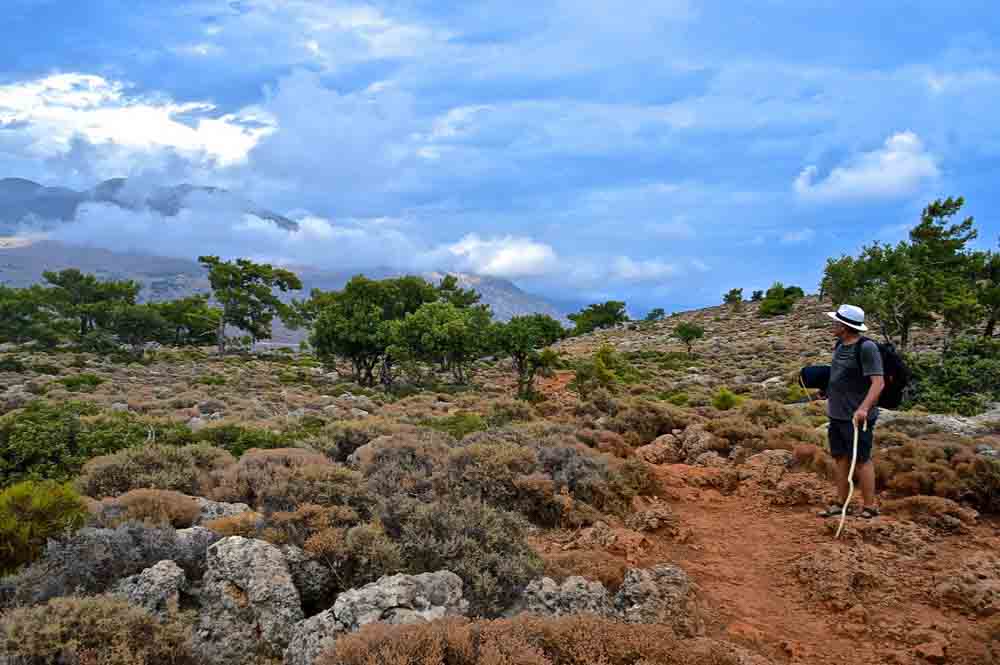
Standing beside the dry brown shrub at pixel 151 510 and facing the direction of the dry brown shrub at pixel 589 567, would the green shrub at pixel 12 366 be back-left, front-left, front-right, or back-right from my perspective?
back-left

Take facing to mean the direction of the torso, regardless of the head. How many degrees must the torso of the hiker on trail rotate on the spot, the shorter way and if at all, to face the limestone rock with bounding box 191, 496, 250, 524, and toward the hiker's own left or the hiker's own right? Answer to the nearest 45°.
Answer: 0° — they already face it

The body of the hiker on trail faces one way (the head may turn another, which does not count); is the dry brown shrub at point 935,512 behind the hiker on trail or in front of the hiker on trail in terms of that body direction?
behind

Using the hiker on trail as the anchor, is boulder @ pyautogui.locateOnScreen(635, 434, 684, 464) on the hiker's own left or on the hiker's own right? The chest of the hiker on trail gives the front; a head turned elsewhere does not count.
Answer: on the hiker's own right

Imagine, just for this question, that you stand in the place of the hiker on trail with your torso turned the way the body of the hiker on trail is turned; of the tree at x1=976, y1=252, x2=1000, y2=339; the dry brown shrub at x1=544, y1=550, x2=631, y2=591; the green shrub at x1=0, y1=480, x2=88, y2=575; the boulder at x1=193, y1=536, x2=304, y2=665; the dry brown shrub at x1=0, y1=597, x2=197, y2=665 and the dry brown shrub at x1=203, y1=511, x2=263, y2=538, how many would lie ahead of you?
5

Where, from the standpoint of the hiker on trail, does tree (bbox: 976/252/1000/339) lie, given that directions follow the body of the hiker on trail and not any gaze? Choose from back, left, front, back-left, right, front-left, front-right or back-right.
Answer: back-right

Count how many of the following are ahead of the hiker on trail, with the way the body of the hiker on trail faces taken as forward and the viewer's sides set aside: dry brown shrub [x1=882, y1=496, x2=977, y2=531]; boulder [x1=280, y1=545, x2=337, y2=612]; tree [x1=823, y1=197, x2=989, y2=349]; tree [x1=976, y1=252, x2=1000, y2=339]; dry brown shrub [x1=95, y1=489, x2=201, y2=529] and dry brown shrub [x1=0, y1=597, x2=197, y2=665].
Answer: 3

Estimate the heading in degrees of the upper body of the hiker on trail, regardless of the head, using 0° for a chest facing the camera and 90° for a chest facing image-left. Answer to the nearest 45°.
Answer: approximately 45°

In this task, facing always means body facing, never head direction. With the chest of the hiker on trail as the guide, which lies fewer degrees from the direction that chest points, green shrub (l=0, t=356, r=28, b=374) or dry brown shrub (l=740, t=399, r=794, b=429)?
the green shrub

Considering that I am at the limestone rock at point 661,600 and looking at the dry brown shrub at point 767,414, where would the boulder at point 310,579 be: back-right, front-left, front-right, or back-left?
back-left

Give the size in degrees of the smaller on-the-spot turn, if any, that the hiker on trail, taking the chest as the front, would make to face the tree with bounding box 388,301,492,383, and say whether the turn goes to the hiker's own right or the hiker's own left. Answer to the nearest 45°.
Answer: approximately 90° to the hiker's own right
